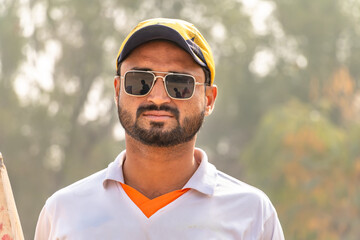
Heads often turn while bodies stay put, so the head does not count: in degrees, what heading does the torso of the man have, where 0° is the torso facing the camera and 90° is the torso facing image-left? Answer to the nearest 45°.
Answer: approximately 0°
